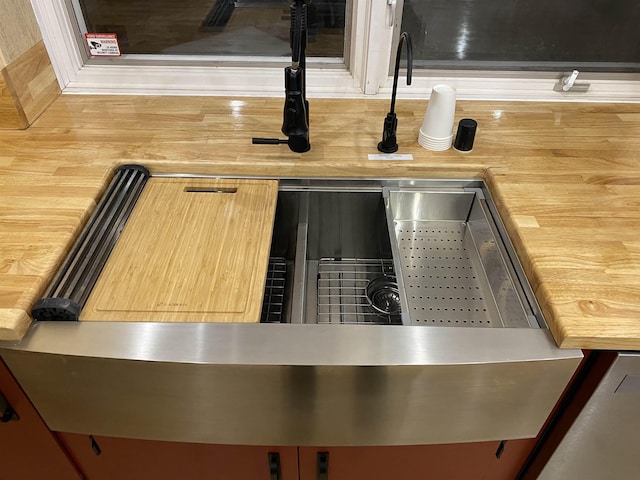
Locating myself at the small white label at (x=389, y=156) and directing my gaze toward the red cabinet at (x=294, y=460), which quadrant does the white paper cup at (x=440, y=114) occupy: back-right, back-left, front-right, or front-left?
back-left

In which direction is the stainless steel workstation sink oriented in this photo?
toward the camera

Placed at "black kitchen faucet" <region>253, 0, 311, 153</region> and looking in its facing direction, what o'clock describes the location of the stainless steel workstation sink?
The stainless steel workstation sink is roughly at 12 o'clock from the black kitchen faucet.

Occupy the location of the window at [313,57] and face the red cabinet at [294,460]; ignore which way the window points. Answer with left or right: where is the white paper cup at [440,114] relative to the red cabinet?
left

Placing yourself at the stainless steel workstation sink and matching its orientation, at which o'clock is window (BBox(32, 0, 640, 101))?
The window is roughly at 6 o'clock from the stainless steel workstation sink.

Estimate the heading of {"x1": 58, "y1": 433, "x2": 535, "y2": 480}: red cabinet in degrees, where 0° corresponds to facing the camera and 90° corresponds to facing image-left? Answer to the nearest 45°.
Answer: approximately 0°

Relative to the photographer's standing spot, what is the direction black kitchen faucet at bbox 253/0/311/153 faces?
facing the viewer

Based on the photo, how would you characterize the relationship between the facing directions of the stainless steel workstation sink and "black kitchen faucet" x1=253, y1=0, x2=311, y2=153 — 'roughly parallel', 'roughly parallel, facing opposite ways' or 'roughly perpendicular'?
roughly parallel
